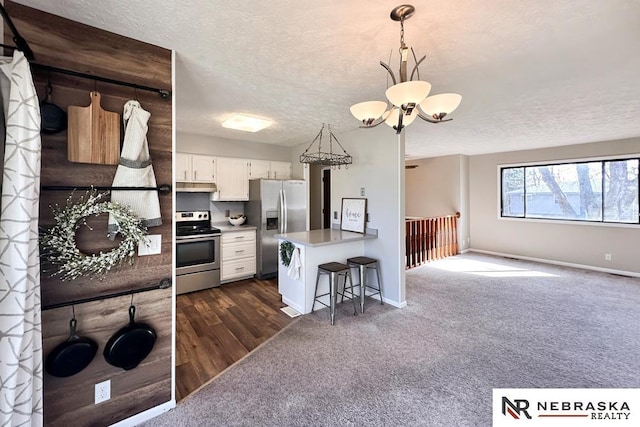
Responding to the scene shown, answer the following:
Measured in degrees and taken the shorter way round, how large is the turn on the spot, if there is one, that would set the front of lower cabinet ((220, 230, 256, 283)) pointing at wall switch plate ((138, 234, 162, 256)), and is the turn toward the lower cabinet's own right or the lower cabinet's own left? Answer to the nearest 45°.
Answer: approximately 45° to the lower cabinet's own right

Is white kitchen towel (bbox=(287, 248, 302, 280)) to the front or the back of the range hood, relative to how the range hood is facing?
to the front

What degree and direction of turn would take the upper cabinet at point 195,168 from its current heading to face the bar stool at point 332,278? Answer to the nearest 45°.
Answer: approximately 45° to its left

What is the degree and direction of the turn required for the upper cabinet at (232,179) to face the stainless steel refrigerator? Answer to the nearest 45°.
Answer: approximately 90° to its left
